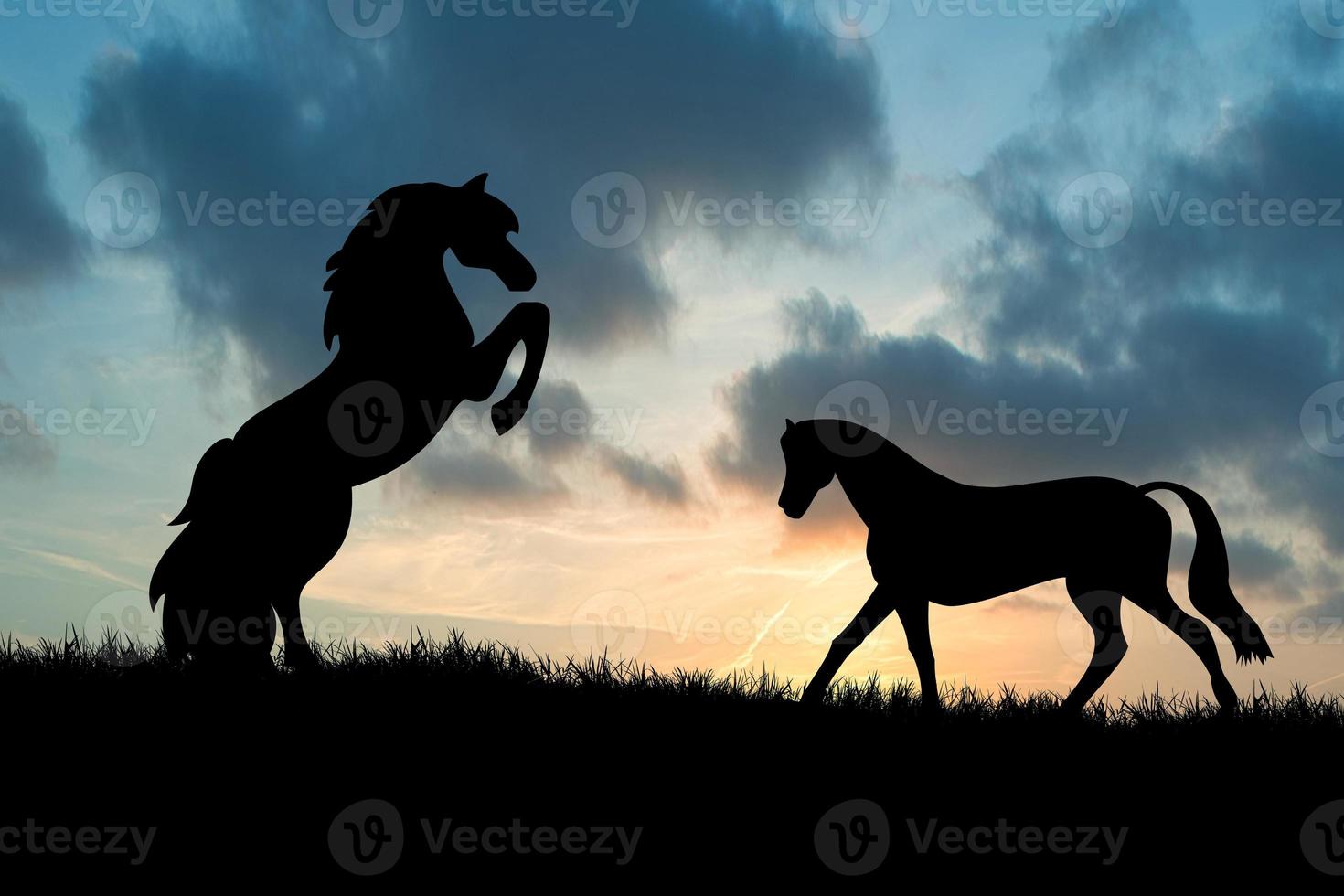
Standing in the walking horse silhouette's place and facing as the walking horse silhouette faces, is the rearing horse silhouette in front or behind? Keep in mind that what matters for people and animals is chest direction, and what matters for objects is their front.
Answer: in front

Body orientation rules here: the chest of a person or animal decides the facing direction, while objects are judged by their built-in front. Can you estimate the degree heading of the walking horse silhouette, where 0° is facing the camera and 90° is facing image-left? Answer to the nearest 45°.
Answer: approximately 90°
